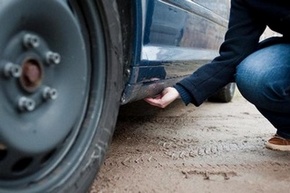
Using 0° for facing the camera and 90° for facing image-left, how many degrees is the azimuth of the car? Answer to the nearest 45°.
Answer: approximately 45°
